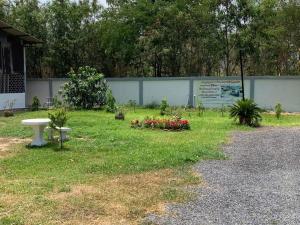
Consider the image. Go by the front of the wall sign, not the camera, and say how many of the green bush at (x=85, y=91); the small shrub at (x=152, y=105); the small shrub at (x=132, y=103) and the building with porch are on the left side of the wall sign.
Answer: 0

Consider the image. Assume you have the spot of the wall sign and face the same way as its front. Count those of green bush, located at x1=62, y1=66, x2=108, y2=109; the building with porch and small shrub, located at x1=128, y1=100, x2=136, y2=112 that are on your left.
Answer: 0

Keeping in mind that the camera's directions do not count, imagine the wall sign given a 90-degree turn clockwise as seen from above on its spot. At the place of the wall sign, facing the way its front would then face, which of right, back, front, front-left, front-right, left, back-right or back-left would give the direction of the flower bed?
left

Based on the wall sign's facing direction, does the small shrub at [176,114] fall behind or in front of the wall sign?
in front

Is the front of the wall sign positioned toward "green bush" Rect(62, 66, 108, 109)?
no

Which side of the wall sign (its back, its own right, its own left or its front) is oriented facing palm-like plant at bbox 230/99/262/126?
front

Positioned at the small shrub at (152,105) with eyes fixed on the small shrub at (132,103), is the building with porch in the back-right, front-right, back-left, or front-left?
front-left

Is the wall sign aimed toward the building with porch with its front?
no

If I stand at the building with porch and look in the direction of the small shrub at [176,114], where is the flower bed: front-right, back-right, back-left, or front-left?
front-right

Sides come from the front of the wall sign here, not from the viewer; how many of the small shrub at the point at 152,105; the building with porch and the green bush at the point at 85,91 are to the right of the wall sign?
3

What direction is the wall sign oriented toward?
toward the camera

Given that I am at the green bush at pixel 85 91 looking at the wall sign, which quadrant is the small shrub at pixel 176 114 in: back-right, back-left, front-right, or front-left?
front-right

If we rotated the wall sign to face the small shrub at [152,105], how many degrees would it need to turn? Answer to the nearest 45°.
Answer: approximately 90° to its right
